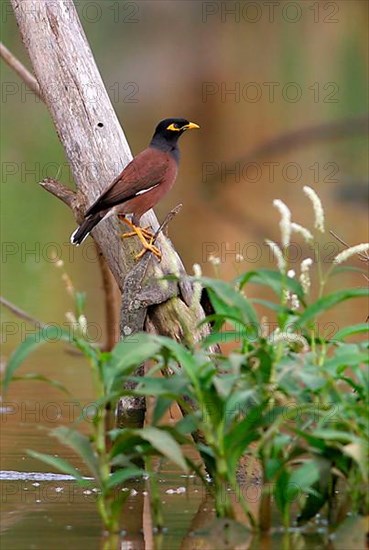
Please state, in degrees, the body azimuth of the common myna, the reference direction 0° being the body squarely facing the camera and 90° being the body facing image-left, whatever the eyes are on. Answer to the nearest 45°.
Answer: approximately 270°
